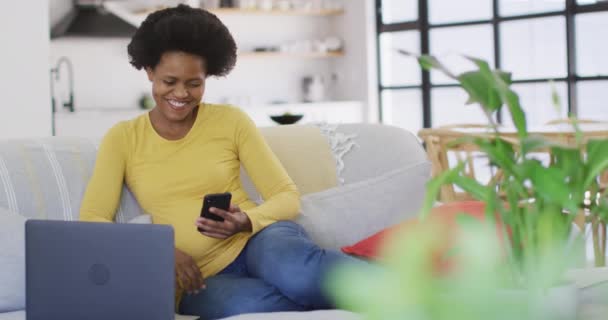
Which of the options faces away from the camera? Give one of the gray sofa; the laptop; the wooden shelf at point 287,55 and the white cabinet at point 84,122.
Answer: the laptop

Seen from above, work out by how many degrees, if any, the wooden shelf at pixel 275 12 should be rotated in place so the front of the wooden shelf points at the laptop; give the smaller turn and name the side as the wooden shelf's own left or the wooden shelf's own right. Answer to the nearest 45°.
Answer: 0° — it already faces it

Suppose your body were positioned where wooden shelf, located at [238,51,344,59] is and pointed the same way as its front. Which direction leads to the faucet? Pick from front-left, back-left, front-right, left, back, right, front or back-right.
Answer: front-right

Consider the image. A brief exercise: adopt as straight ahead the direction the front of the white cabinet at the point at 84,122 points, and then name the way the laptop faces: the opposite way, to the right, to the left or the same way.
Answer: the opposite way

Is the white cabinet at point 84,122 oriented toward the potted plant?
yes

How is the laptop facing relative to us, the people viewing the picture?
facing away from the viewer

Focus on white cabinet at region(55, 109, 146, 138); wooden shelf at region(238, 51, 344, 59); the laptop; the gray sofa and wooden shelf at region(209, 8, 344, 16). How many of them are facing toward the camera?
4

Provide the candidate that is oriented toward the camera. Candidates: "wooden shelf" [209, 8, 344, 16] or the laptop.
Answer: the wooden shelf

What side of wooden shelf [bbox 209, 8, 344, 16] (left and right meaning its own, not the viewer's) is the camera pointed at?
front

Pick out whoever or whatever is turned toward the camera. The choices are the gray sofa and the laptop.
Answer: the gray sofa

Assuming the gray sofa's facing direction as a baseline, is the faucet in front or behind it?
behind

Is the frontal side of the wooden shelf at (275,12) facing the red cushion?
yes

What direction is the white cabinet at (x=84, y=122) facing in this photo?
toward the camera

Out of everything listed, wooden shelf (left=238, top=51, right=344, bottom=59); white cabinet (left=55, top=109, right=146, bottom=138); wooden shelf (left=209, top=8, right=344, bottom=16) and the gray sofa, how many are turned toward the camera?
4

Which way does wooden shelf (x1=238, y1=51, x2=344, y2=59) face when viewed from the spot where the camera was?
facing the viewer

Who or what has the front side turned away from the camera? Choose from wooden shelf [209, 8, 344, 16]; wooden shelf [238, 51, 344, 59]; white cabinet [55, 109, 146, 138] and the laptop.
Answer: the laptop

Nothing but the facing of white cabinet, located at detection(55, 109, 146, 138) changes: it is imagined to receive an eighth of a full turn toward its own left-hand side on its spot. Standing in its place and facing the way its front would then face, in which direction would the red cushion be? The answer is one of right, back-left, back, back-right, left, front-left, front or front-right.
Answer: front-right

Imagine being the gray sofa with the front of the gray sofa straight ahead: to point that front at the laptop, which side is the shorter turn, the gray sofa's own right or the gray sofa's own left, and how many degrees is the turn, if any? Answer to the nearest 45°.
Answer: approximately 45° to the gray sofa's own right
